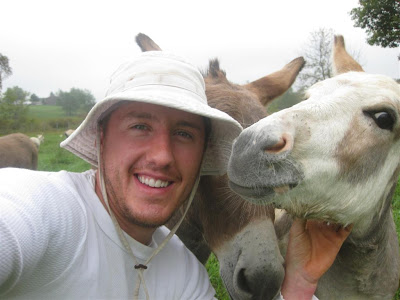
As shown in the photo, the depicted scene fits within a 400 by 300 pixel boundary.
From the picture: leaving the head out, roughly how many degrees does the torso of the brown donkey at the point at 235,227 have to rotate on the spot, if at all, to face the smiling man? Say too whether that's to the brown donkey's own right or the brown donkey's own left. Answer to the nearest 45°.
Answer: approximately 90° to the brown donkey's own right

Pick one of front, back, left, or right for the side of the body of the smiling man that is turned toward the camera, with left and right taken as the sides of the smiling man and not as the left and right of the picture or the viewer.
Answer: front

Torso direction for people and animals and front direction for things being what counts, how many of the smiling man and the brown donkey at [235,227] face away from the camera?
0

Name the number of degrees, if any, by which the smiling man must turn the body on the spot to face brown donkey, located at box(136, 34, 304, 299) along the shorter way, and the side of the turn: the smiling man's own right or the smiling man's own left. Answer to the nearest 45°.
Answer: approximately 135° to the smiling man's own left

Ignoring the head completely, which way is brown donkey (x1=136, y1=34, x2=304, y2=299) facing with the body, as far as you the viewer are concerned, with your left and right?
facing the viewer and to the right of the viewer
